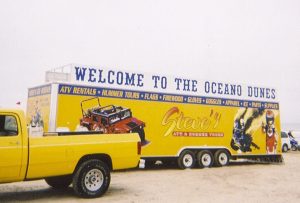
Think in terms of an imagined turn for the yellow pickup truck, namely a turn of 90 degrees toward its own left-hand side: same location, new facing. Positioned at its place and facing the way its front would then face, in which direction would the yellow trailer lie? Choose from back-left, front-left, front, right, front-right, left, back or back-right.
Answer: left

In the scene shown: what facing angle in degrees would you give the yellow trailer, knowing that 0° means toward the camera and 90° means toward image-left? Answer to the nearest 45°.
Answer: approximately 45°

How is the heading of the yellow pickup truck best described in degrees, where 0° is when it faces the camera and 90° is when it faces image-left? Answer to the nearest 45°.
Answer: approximately 45°
